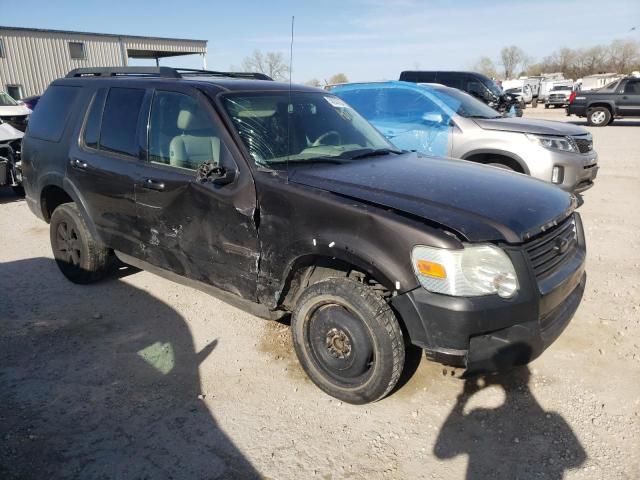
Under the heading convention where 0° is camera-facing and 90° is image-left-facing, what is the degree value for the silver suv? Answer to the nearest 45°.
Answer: approximately 315°

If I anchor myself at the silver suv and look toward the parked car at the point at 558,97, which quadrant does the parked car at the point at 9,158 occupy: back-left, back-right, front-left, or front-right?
back-left

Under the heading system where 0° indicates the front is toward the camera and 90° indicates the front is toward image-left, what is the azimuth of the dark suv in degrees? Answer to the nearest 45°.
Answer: approximately 315°

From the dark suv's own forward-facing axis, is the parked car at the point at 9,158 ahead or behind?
behind

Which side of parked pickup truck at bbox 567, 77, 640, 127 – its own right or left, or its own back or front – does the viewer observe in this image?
right

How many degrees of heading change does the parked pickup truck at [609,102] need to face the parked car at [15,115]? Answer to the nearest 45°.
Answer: approximately 135° to its right

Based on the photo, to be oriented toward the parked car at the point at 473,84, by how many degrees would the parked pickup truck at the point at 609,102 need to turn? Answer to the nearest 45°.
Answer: approximately 135° to its right

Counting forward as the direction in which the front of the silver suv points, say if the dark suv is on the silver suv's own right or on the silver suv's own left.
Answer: on the silver suv's own right

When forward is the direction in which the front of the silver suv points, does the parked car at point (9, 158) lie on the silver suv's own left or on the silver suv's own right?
on the silver suv's own right
